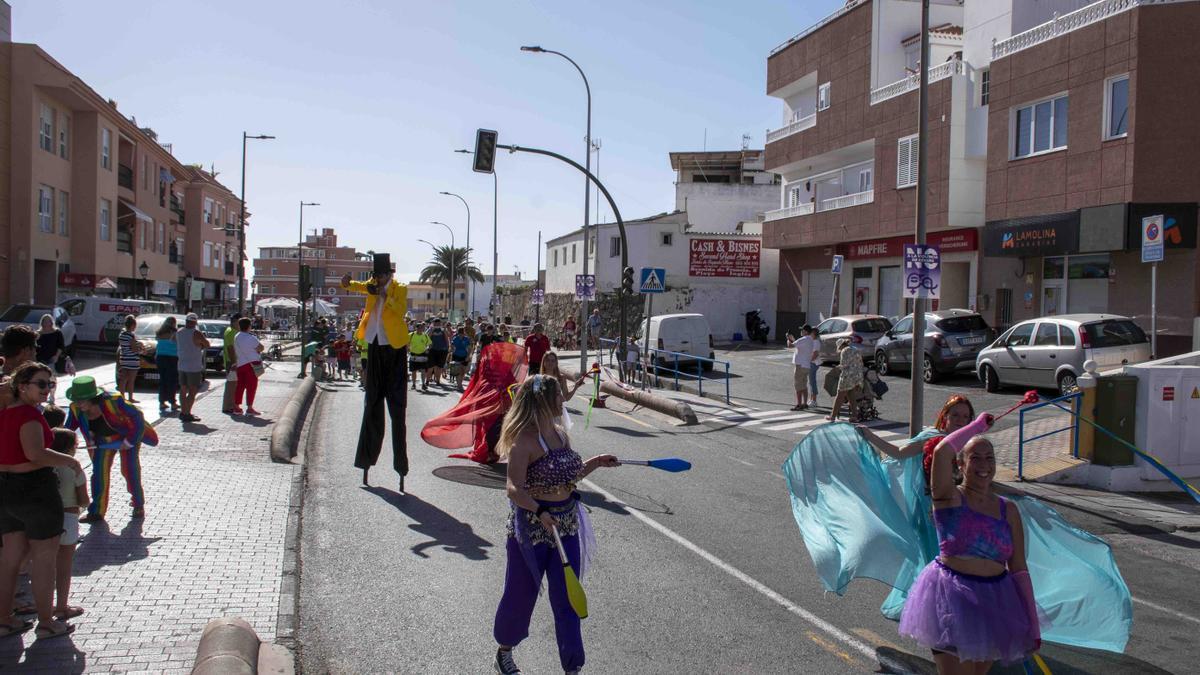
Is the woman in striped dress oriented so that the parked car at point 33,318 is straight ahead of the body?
no

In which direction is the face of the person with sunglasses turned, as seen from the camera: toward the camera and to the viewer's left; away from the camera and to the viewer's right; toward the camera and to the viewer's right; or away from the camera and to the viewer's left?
toward the camera and to the viewer's right

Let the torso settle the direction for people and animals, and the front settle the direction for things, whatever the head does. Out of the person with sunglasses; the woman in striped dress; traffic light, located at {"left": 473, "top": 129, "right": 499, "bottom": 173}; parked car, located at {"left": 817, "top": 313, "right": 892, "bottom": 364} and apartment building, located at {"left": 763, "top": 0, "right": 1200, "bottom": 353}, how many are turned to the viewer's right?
2

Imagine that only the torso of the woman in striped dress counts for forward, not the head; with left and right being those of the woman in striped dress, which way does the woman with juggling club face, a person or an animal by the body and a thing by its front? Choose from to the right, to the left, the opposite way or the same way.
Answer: to the right

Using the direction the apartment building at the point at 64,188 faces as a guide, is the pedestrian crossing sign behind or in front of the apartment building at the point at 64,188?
in front

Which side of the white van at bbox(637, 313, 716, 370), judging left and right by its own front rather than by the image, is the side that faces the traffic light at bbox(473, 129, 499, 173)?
left

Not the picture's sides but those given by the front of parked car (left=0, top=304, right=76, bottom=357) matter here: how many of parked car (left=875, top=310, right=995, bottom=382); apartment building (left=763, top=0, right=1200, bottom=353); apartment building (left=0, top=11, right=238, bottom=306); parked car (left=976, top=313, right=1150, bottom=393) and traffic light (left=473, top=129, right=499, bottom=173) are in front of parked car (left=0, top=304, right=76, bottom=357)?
4

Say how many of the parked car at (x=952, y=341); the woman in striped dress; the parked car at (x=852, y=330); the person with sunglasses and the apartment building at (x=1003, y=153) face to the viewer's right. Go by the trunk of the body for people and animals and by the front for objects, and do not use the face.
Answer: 2

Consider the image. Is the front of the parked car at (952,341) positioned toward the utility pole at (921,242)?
no

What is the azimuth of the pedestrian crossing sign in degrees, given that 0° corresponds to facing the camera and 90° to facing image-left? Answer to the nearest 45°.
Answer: approximately 0°

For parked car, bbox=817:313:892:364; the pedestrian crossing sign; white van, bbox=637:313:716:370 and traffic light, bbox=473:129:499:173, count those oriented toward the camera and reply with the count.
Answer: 2

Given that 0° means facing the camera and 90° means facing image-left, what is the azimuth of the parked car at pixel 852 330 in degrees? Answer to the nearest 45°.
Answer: approximately 135°

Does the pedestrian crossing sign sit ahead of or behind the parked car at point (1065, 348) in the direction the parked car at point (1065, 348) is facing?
ahead
